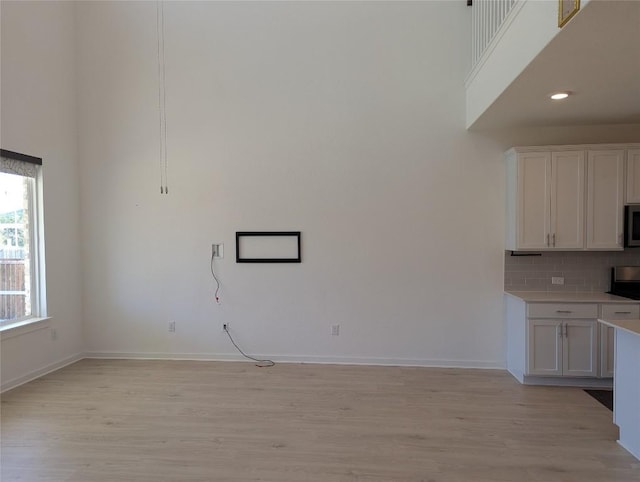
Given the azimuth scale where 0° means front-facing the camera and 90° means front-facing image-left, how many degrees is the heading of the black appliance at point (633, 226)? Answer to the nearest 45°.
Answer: approximately 0°

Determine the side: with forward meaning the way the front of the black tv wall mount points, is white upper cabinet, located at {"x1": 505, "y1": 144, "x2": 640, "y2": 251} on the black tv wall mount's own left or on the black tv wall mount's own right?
on the black tv wall mount's own left

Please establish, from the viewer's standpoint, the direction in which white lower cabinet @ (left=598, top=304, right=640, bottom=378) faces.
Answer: facing the viewer

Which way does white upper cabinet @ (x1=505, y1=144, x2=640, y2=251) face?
toward the camera

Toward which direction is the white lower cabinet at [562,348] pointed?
toward the camera
